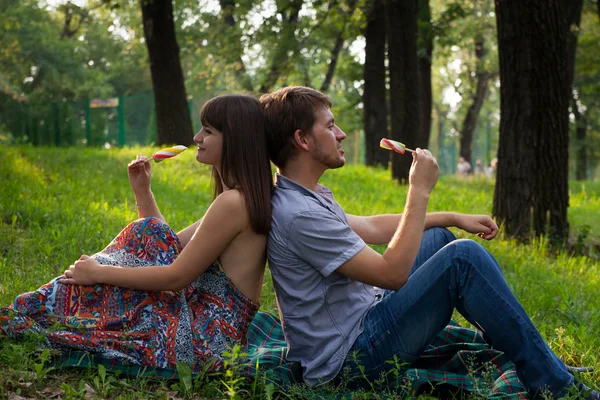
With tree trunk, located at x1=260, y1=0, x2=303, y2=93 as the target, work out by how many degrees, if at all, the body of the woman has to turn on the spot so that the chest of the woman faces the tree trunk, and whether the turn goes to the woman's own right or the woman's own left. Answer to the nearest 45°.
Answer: approximately 90° to the woman's own right

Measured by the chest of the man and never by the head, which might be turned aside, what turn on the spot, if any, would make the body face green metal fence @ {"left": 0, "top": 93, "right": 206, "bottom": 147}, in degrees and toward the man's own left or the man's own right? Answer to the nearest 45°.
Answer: approximately 135° to the man's own left

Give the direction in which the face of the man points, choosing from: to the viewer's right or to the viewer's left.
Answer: to the viewer's right

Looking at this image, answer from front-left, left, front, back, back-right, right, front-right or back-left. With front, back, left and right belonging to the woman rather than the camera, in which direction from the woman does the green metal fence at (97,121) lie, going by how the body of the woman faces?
right

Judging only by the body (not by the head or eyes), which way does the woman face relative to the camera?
to the viewer's left

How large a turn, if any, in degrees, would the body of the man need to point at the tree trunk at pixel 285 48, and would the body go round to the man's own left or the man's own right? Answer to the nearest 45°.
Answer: approximately 90° to the man's own left

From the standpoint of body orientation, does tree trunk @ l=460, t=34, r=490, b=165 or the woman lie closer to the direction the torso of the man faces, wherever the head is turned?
the tree trunk

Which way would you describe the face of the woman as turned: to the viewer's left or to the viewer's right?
to the viewer's left

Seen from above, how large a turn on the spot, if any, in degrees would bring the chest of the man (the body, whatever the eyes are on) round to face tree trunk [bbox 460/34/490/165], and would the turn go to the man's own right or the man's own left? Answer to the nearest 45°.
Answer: approximately 90° to the man's own left

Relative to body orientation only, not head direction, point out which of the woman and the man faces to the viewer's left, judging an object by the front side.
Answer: the woman

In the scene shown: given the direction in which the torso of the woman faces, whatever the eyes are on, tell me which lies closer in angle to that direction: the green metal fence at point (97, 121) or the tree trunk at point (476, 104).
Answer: the green metal fence

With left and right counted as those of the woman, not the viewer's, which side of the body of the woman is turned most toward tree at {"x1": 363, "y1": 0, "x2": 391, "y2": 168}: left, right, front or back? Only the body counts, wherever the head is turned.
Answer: right

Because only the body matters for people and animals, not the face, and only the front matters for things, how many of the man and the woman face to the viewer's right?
1

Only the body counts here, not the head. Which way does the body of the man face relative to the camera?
to the viewer's right

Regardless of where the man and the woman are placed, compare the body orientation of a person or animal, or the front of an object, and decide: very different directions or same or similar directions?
very different directions

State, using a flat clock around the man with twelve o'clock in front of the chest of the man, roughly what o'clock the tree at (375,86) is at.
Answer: The tree is roughly at 9 o'clock from the man.
